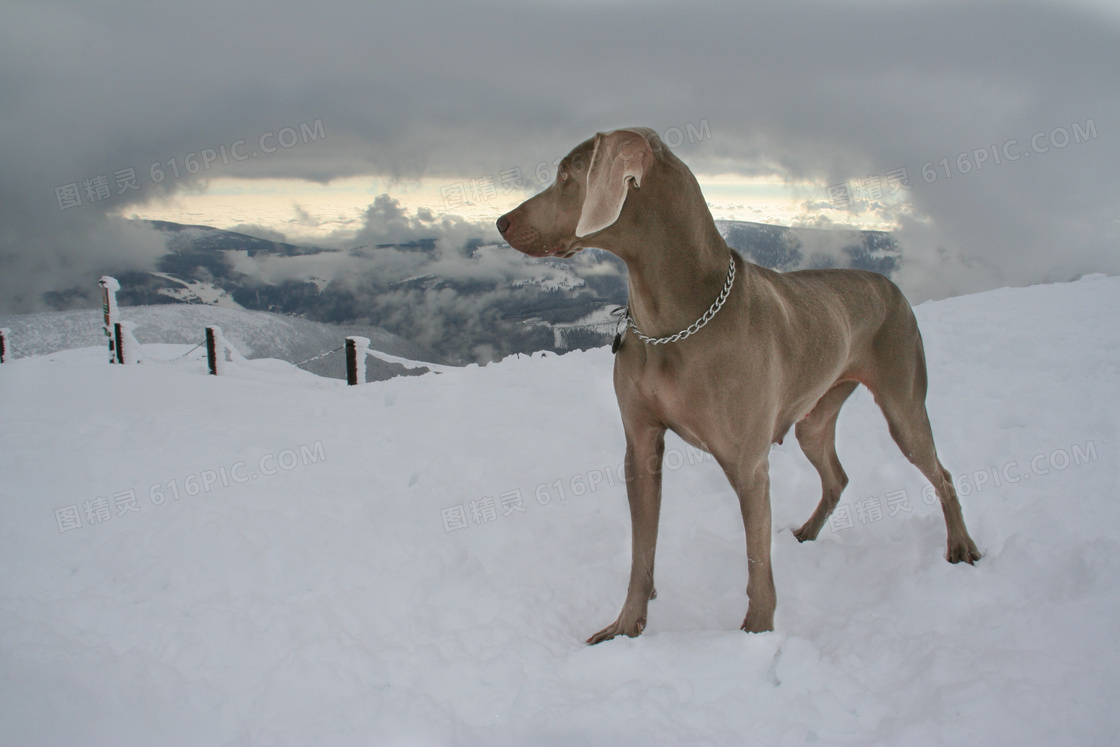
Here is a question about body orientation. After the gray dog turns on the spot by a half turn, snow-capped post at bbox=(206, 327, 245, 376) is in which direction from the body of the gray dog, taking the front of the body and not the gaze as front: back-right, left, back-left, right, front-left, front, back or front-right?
left

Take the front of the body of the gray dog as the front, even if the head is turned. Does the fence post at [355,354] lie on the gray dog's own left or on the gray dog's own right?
on the gray dog's own right

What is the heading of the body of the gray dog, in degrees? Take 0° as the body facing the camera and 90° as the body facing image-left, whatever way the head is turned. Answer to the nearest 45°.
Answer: approximately 45°

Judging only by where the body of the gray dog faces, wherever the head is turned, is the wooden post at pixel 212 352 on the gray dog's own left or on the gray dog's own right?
on the gray dog's own right

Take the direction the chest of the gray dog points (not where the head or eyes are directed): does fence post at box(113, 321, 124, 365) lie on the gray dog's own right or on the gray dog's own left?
on the gray dog's own right

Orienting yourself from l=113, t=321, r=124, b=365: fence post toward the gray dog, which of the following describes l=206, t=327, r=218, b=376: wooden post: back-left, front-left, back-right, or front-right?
front-left
